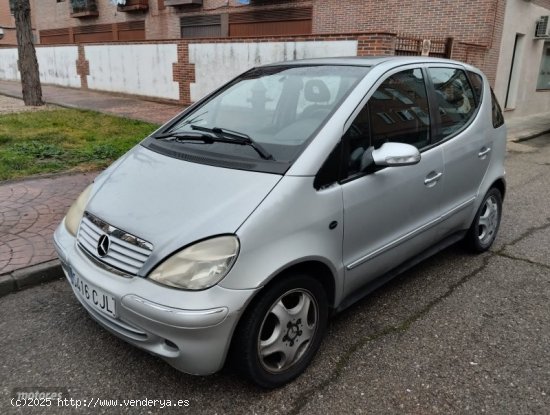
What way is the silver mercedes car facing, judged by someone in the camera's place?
facing the viewer and to the left of the viewer

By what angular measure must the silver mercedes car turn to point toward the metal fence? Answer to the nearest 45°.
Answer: approximately 135° to its right
